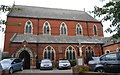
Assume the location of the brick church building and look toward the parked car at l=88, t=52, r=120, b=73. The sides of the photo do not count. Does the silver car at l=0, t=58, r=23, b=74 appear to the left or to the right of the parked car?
right

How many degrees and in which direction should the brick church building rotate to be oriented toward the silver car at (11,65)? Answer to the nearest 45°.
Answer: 0° — it already faces it

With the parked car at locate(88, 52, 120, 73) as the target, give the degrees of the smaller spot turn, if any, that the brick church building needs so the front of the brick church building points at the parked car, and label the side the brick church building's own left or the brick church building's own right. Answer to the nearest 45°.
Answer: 0° — it already faces it

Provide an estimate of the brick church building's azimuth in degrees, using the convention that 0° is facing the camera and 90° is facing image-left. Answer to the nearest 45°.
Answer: approximately 0°
